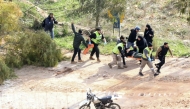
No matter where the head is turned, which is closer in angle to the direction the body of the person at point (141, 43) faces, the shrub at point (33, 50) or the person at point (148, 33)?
the shrub

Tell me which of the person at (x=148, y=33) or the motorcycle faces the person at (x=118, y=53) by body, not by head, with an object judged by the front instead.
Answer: the person at (x=148, y=33)

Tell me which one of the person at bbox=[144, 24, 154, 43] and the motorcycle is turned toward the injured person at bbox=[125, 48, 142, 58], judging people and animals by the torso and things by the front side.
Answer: the person

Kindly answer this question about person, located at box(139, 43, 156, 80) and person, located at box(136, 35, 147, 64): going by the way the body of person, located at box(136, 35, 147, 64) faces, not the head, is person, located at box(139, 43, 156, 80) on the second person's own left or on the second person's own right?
on the second person's own left
